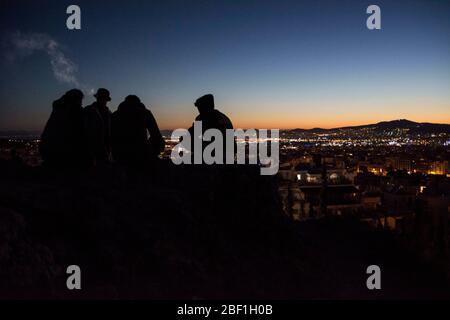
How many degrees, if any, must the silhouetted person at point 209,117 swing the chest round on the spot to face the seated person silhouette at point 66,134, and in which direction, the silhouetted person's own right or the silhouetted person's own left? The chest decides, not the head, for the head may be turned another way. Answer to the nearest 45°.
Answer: approximately 45° to the silhouetted person's own left

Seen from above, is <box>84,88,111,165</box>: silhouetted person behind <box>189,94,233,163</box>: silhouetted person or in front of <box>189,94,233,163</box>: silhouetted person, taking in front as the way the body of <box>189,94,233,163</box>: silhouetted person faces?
in front
